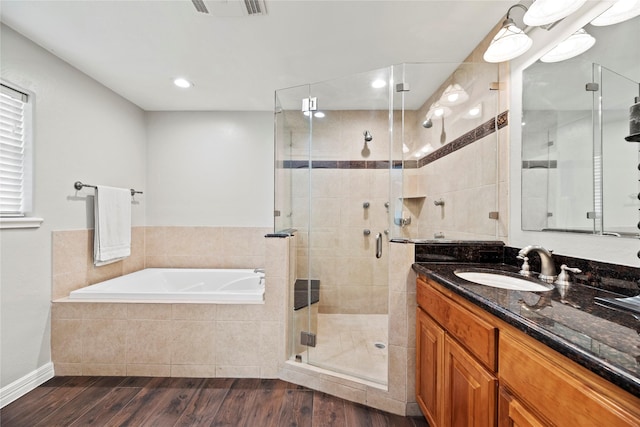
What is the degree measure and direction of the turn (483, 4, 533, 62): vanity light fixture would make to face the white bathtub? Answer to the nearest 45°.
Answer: approximately 45° to its right

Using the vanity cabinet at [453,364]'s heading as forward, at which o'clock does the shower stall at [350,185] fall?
The shower stall is roughly at 3 o'clock from the vanity cabinet.

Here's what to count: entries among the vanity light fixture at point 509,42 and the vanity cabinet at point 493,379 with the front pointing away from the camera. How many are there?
0

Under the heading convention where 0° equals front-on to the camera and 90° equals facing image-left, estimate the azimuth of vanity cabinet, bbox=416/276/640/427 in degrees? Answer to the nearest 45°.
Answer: approximately 45°

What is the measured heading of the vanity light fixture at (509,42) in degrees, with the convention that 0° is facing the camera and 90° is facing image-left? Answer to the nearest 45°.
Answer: approximately 45°

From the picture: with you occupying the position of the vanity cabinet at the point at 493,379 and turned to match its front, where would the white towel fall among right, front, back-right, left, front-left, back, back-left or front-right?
front-right

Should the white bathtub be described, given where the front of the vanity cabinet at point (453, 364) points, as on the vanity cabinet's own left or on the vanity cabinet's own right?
on the vanity cabinet's own right

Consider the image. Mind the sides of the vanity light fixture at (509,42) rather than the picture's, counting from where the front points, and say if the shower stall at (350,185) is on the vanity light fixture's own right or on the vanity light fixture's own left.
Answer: on the vanity light fixture's own right

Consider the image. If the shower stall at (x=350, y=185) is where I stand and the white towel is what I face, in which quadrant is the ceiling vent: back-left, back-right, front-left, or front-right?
front-left
